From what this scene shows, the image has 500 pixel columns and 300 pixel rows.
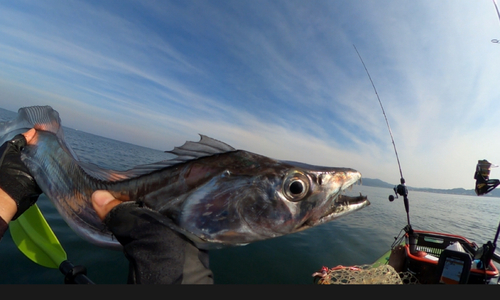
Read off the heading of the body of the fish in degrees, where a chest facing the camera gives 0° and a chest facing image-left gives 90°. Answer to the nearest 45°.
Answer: approximately 270°
